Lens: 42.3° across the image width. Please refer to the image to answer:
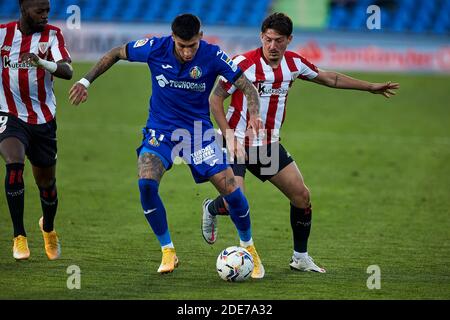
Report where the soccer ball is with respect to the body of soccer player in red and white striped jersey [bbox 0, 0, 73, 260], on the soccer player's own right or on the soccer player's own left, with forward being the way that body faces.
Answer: on the soccer player's own left

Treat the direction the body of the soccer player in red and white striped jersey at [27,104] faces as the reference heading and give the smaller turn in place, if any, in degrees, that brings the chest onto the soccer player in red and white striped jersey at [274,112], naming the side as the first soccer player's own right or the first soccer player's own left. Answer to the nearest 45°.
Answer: approximately 90° to the first soccer player's own left

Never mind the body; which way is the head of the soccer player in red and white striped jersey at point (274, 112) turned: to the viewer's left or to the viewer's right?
to the viewer's left

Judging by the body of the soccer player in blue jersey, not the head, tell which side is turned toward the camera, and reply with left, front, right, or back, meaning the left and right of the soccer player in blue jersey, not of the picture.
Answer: front

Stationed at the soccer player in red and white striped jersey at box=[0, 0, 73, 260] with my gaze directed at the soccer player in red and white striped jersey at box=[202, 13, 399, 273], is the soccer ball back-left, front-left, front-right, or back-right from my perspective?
front-right

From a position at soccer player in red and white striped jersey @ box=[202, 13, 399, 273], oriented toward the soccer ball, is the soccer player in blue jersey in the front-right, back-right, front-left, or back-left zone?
front-right

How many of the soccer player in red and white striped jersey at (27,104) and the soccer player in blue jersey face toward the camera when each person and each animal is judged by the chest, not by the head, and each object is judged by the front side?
2

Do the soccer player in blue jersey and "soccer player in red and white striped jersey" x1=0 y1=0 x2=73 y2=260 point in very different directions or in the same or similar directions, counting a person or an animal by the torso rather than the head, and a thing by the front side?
same or similar directions

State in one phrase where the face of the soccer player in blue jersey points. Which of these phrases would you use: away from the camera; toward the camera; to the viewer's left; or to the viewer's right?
toward the camera

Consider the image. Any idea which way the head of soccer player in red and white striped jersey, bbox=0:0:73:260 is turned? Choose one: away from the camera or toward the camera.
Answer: toward the camera
